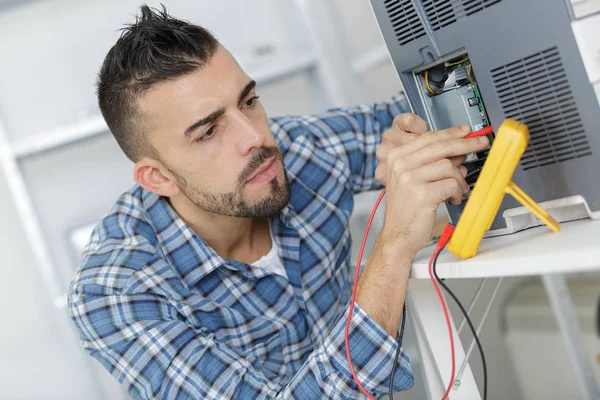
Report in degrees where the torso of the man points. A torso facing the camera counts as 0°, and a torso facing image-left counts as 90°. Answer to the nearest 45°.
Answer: approximately 315°

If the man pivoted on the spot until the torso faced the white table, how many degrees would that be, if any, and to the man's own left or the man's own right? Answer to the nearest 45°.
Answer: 0° — they already face it
